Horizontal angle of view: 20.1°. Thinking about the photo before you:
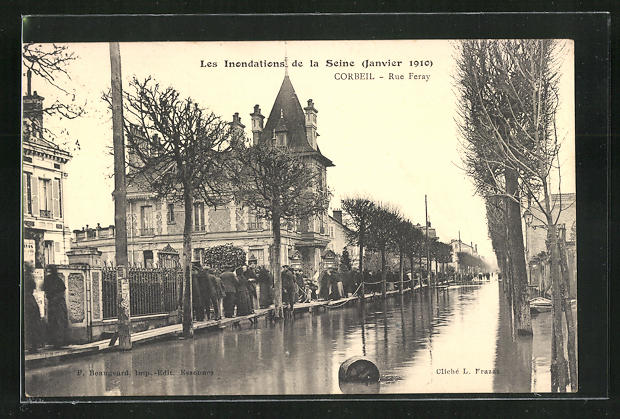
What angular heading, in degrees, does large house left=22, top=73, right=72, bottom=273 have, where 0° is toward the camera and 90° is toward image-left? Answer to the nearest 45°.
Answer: approximately 315°
